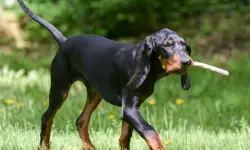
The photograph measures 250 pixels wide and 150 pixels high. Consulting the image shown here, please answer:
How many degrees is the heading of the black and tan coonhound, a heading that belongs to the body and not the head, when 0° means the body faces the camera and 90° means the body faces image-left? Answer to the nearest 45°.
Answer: approximately 270°
